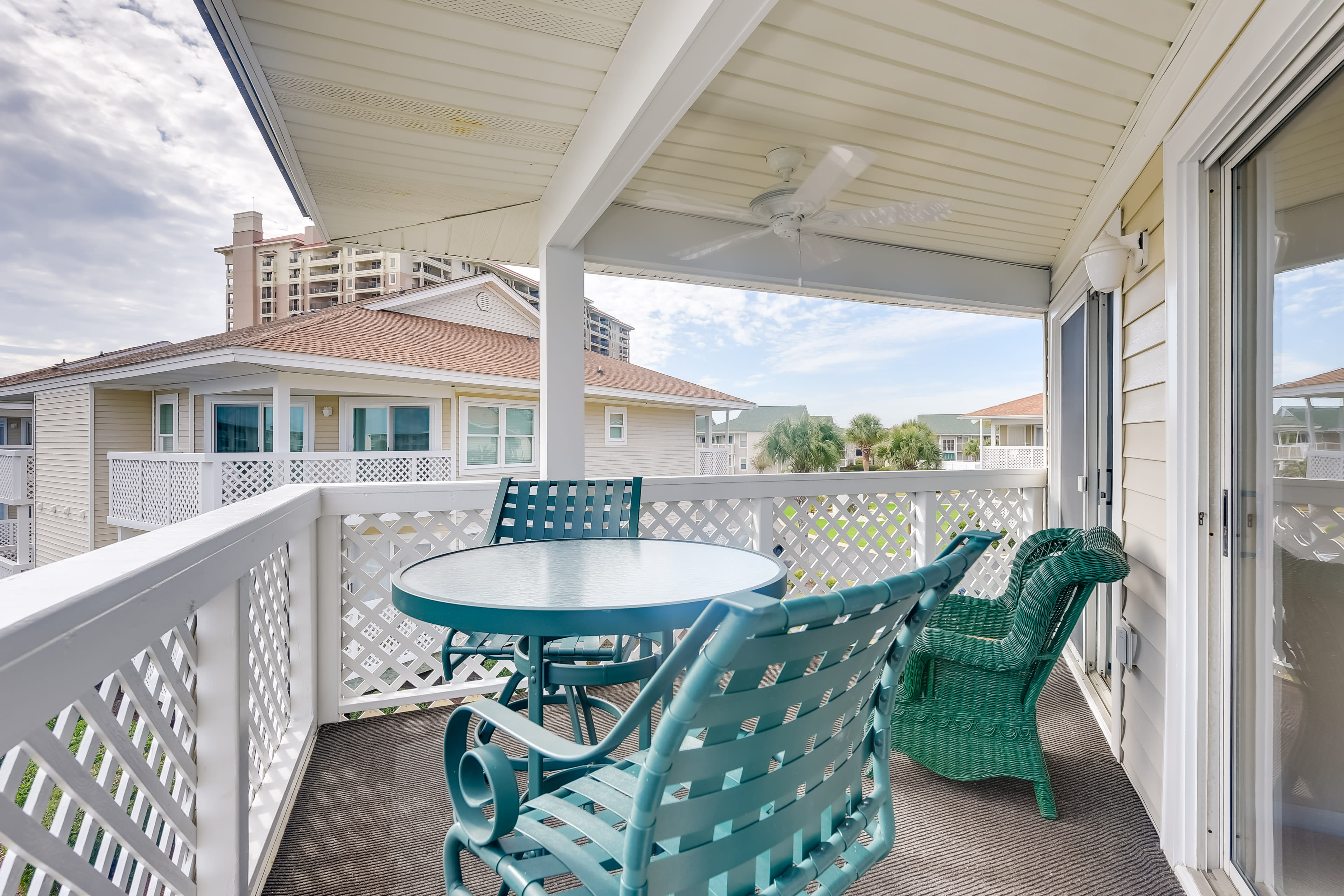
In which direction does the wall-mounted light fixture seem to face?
to the viewer's left

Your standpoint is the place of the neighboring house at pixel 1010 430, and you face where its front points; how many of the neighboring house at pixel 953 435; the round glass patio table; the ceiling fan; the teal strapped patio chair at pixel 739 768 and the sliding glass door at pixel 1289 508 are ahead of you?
4

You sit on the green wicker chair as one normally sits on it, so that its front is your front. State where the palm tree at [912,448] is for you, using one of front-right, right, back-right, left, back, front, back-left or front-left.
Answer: right

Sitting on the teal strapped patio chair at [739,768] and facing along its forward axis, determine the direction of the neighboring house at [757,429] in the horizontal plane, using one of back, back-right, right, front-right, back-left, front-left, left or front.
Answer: front-right

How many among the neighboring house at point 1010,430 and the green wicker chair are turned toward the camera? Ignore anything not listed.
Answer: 1

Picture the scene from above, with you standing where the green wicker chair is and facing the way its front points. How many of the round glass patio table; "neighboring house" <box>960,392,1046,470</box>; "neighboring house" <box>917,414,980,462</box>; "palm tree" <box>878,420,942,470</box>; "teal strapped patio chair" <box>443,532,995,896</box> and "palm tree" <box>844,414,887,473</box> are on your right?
4

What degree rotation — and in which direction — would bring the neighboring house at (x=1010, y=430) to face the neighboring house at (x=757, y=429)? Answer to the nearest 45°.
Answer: approximately 90° to its right

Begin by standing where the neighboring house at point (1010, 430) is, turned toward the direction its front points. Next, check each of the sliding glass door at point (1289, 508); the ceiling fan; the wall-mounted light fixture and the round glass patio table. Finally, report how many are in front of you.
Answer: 4

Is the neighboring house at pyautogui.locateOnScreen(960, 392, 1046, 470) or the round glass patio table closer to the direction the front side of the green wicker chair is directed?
the round glass patio table

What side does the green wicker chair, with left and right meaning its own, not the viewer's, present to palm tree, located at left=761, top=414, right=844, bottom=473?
right

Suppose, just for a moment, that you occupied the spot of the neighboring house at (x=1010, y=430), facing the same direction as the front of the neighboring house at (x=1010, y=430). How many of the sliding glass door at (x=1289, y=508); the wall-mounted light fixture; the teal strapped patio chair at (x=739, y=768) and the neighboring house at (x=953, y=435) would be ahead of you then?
3

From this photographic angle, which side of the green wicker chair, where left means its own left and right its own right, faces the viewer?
left

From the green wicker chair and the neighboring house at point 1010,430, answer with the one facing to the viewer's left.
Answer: the green wicker chair

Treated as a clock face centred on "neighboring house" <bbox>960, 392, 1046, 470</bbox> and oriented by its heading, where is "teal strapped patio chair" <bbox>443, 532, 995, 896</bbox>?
The teal strapped patio chair is roughly at 12 o'clock from the neighboring house.

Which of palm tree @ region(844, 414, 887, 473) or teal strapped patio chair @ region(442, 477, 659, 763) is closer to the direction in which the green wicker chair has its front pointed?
the teal strapped patio chair

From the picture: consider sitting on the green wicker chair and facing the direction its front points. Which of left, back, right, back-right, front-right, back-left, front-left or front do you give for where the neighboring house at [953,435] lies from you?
right

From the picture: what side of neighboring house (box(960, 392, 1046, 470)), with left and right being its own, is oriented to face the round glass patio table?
front
